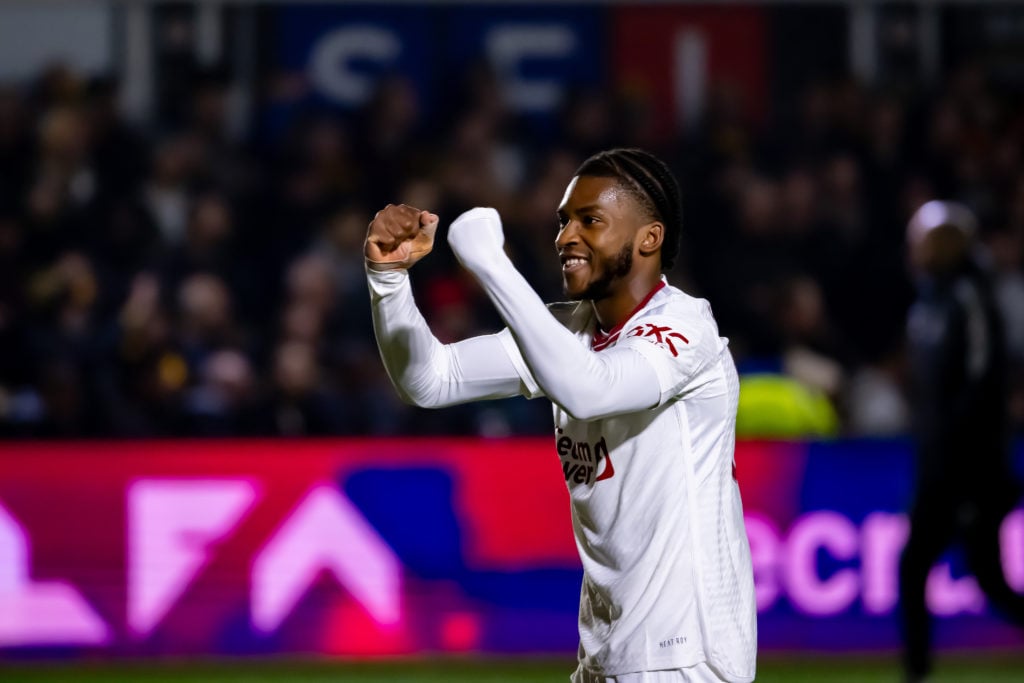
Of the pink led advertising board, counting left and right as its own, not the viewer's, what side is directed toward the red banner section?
back

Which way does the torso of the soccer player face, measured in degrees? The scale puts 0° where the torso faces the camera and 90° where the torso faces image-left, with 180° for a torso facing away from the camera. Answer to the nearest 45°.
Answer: approximately 45°

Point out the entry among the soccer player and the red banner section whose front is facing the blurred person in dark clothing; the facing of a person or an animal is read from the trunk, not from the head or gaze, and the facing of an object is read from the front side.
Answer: the red banner section

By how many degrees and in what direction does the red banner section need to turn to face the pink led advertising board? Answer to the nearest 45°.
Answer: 0° — it already faces it

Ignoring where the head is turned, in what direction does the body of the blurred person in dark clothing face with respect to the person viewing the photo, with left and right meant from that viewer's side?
facing to the left of the viewer
